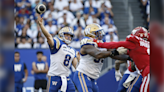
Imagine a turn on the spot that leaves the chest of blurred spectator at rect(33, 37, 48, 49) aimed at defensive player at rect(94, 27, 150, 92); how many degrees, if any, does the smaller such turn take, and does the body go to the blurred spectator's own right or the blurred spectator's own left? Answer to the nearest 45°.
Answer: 0° — they already face them

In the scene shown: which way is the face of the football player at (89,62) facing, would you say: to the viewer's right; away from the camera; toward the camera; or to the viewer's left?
to the viewer's right

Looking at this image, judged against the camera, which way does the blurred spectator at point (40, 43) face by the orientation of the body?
toward the camera

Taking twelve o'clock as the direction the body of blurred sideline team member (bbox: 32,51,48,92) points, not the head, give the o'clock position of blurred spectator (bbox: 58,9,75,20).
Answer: blurred spectator (bbox: 58,9,75,20) is roughly at 7 o'clock from blurred sideline team member (bbox: 32,51,48,92).

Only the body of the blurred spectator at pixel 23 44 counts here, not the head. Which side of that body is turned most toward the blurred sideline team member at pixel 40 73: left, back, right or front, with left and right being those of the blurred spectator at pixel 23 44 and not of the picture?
front

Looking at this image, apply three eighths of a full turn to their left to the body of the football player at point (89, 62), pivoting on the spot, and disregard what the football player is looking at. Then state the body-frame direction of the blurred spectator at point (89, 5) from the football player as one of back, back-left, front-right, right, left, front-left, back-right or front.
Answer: front-right

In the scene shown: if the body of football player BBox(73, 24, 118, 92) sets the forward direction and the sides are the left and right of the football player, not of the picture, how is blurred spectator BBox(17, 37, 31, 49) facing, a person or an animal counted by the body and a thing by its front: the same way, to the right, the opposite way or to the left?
to the right

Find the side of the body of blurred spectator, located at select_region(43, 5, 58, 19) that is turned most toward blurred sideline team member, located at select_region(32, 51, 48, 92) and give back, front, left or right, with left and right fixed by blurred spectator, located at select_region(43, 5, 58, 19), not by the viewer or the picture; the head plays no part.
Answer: front

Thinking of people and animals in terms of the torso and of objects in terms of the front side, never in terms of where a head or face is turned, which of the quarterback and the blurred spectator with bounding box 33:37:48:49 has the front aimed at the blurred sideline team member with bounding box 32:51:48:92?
the blurred spectator with bounding box 33:37:48:49

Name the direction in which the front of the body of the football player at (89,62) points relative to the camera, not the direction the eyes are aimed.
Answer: to the viewer's right

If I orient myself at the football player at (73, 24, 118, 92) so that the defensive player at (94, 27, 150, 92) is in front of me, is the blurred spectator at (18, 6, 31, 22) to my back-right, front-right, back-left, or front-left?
back-left

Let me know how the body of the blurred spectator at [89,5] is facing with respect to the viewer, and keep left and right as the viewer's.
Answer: facing the viewer
